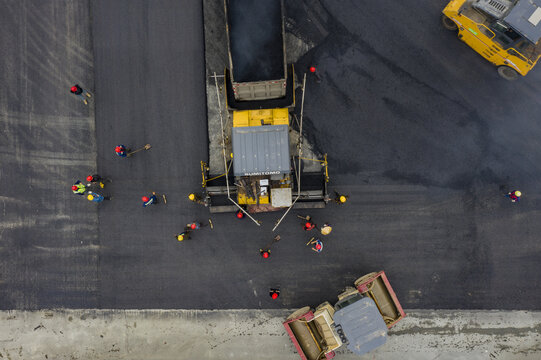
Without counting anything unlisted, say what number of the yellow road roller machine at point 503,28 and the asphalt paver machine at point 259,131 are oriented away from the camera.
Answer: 1

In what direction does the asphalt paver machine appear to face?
away from the camera

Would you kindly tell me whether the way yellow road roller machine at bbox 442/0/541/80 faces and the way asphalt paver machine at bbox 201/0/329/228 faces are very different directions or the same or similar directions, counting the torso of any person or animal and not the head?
very different directions

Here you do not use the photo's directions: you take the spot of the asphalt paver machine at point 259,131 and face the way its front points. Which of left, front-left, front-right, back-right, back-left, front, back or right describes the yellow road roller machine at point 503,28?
right

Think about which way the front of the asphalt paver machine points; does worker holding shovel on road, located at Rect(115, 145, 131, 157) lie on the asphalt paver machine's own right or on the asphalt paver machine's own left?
on the asphalt paver machine's own left

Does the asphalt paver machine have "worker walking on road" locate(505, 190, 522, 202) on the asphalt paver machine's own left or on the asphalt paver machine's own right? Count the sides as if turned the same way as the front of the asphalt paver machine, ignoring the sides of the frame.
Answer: on the asphalt paver machine's own right
